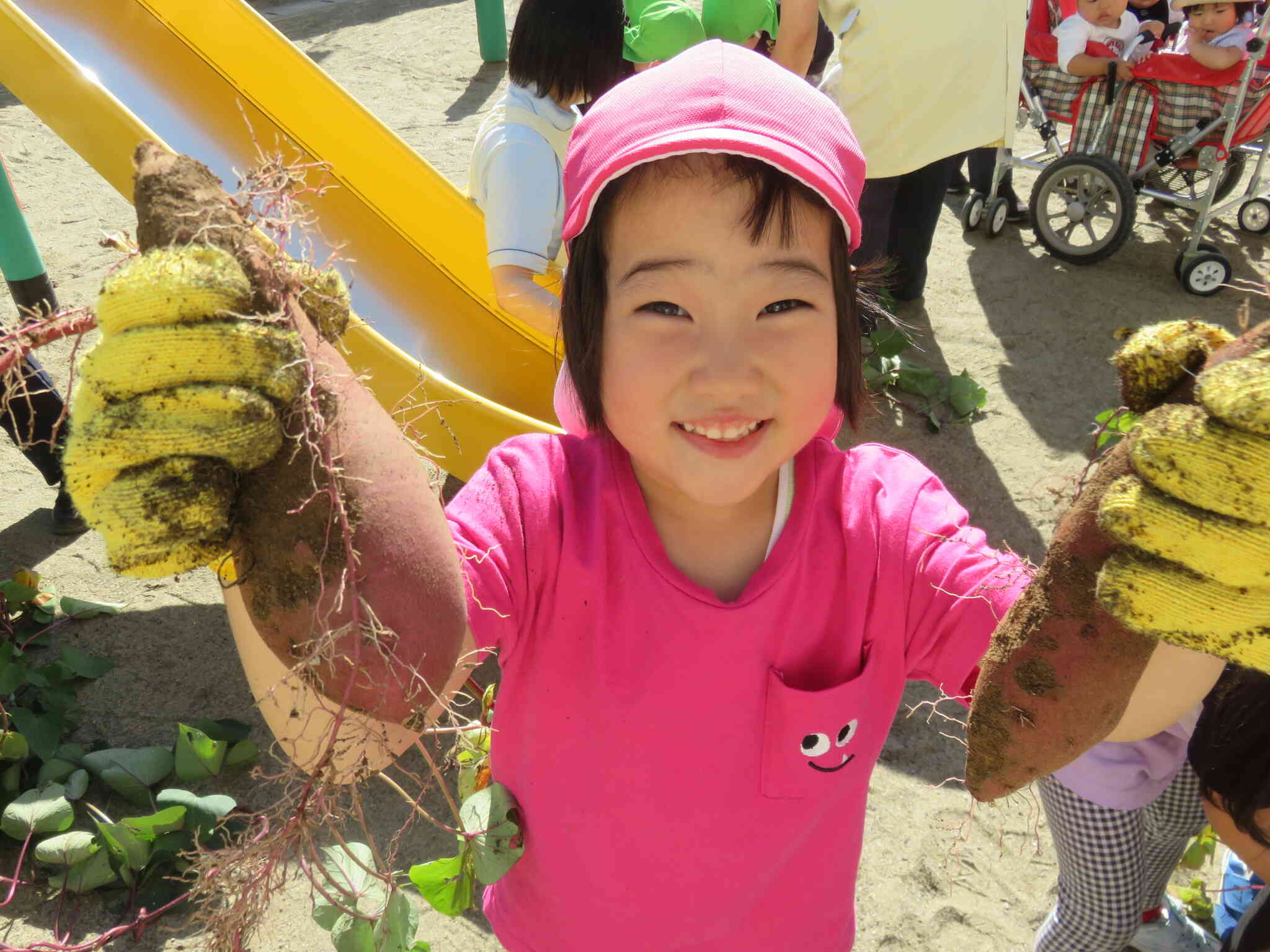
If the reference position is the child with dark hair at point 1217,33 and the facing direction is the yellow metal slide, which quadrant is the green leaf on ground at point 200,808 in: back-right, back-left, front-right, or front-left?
front-left

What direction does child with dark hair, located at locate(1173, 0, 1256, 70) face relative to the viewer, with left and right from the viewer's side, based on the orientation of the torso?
facing the viewer

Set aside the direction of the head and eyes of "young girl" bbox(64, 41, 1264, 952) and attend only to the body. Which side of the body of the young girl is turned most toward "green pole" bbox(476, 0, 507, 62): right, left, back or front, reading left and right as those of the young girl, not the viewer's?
back

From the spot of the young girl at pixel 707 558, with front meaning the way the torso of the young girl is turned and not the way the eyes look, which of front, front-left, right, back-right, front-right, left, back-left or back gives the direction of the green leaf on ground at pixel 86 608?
back-right

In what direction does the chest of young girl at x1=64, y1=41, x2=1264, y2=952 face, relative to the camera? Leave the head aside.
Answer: toward the camera

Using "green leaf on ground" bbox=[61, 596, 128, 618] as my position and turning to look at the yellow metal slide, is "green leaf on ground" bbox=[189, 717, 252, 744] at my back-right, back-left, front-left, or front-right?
back-right

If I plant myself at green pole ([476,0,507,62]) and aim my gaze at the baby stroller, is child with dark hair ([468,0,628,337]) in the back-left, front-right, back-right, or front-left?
front-right

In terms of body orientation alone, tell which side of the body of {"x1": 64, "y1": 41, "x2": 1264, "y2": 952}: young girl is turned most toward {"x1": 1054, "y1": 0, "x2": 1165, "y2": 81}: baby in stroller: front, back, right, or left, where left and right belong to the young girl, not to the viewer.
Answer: back

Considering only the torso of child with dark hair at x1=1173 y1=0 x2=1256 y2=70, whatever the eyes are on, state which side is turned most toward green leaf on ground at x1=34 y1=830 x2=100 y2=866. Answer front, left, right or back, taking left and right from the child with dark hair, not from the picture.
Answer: front

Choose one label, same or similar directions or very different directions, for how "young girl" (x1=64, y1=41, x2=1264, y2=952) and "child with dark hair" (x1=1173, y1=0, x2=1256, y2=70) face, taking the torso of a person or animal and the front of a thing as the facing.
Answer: same or similar directions

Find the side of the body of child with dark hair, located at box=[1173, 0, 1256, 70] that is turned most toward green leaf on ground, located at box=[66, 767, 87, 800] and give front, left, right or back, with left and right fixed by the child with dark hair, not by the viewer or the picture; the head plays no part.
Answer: front

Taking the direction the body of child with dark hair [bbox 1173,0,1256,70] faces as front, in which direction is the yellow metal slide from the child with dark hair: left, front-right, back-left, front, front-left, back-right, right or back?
front-right

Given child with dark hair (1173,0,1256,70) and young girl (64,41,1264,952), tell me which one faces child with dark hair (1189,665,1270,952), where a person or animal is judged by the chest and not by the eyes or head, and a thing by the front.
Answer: child with dark hair (1173,0,1256,70)

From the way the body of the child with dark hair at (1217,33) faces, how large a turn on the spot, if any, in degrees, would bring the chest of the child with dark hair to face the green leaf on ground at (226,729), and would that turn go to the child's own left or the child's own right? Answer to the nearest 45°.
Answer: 0° — they already face it

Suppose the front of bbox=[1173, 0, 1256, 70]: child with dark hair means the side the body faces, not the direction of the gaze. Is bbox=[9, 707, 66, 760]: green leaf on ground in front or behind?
in front

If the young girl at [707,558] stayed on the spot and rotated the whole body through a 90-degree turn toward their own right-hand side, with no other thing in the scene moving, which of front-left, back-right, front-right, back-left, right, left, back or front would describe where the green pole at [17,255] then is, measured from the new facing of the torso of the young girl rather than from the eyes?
front-right

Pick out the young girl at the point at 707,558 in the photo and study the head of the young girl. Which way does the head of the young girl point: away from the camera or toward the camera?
toward the camera
